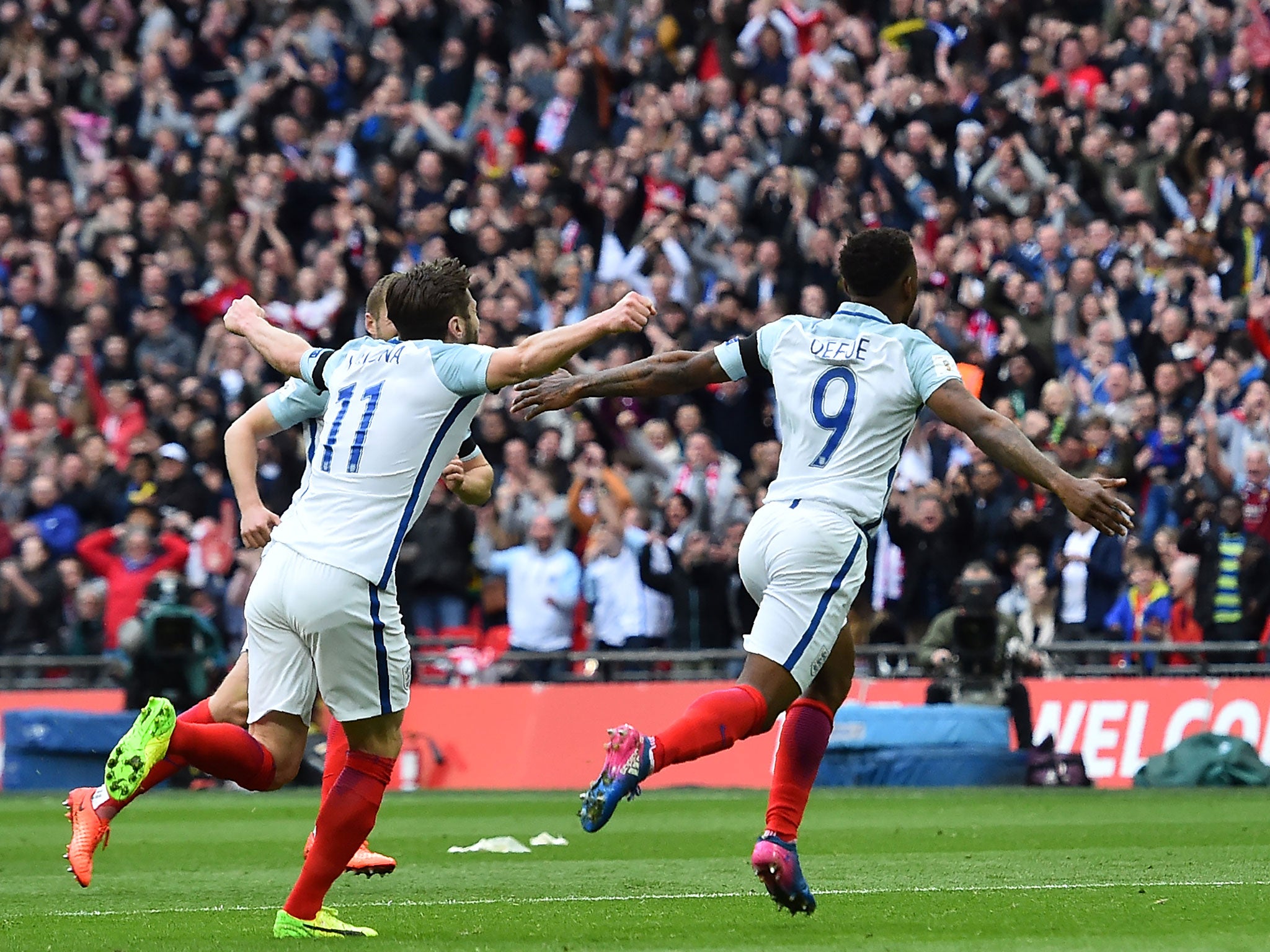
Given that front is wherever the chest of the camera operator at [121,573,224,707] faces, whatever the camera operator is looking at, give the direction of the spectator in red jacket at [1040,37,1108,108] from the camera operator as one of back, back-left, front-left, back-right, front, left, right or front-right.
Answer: left

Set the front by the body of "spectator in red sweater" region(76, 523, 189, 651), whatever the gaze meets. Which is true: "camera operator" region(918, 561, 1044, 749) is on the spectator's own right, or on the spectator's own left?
on the spectator's own left

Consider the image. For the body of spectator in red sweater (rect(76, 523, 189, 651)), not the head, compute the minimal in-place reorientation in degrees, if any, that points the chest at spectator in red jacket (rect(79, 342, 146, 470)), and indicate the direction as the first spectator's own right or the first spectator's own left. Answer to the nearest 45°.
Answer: approximately 180°

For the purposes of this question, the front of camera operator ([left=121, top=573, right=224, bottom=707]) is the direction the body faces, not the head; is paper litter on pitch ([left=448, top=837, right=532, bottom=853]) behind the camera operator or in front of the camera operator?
in front

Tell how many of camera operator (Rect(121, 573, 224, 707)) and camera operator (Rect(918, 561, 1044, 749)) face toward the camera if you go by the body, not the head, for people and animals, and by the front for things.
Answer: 2

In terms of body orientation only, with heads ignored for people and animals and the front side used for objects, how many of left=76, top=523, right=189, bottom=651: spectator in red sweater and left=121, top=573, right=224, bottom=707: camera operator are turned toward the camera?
2

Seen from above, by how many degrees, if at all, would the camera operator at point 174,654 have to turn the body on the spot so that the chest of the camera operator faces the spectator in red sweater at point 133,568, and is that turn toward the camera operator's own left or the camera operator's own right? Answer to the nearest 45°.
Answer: approximately 180°

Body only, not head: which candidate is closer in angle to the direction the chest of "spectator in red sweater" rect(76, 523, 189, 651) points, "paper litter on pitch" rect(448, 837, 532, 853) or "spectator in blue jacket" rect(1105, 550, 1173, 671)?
the paper litter on pitch

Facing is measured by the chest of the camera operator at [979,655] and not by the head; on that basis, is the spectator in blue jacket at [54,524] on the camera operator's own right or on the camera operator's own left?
on the camera operator's own right

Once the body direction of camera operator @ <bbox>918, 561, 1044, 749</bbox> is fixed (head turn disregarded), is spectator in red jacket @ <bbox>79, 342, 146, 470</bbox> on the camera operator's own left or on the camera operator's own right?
on the camera operator's own right

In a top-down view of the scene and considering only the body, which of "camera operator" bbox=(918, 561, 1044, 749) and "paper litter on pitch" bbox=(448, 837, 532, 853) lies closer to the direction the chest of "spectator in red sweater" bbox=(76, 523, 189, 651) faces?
the paper litter on pitch
